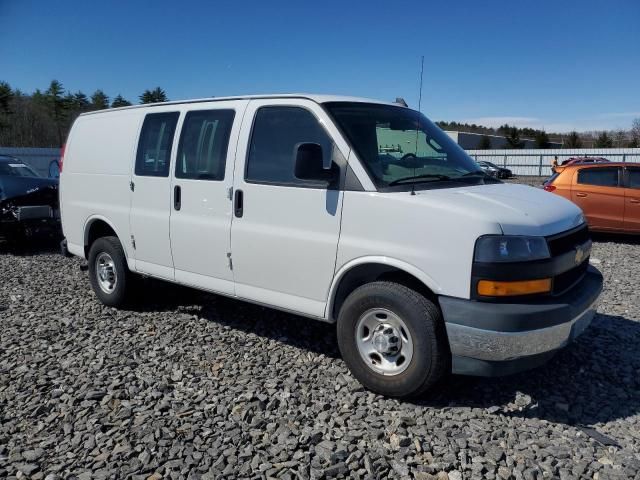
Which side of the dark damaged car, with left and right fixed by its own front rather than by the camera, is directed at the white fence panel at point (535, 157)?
left

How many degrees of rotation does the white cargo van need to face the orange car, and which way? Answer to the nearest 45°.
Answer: approximately 90° to its left

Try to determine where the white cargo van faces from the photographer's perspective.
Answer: facing the viewer and to the right of the viewer

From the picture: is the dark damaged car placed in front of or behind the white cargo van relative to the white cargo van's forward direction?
behind

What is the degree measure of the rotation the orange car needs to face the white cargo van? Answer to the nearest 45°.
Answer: approximately 90° to its right

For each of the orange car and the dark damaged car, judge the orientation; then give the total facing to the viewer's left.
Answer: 0

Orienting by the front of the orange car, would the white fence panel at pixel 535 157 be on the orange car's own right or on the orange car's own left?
on the orange car's own left

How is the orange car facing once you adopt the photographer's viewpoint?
facing to the right of the viewer

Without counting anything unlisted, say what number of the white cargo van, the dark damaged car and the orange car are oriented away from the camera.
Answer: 0

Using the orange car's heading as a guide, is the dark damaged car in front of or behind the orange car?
behind

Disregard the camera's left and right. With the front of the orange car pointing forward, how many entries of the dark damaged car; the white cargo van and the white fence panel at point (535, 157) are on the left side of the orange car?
1
